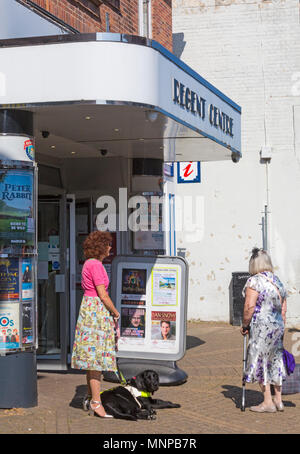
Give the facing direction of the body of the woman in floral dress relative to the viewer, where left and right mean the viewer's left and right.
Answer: facing away from the viewer and to the left of the viewer

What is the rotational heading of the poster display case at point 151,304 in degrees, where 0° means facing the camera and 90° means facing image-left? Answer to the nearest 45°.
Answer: approximately 0°

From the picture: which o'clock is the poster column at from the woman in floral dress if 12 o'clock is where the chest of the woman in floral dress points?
The poster column is roughly at 10 o'clock from the woman in floral dress.

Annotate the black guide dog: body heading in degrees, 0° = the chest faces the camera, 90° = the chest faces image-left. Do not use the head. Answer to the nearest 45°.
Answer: approximately 270°
